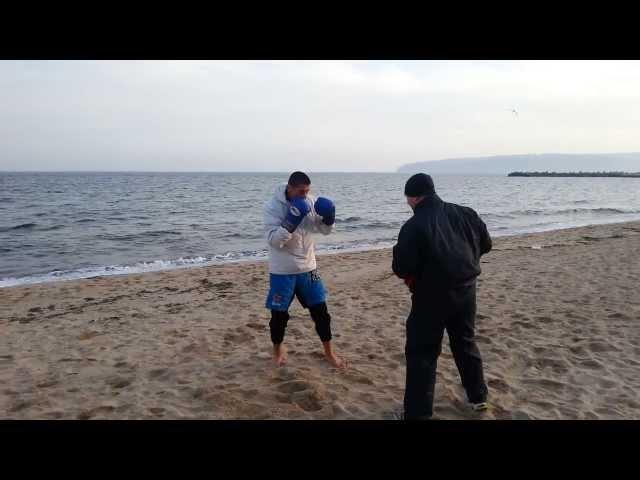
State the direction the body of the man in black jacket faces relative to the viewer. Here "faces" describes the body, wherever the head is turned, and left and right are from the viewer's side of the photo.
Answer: facing away from the viewer and to the left of the viewer

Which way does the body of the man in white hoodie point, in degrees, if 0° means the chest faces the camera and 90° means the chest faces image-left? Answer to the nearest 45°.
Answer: approximately 315°

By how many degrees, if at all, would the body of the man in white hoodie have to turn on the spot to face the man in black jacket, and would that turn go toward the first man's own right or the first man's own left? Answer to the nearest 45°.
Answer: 0° — they already face them

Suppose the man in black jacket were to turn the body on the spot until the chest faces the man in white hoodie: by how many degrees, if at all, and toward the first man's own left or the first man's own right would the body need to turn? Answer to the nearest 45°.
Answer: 0° — they already face them

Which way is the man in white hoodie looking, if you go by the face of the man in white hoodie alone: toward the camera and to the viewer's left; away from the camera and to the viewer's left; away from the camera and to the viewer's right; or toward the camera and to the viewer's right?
toward the camera and to the viewer's right

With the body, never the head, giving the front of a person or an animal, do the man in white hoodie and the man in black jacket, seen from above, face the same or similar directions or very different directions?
very different directions
